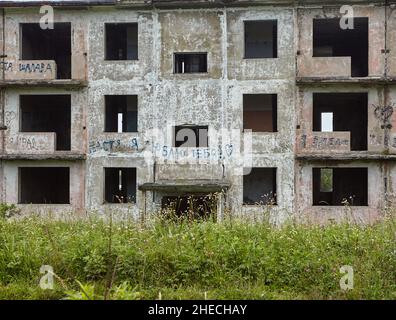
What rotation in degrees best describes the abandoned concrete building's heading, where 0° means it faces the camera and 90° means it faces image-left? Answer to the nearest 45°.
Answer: approximately 0°
